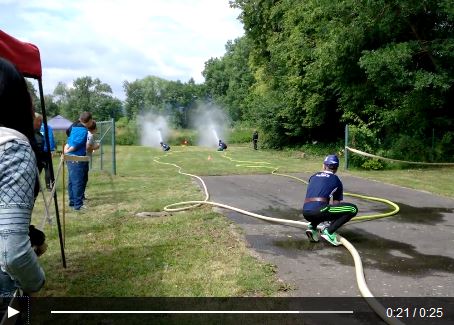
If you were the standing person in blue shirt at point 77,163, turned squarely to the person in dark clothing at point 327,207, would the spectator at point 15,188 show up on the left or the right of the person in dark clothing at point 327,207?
right

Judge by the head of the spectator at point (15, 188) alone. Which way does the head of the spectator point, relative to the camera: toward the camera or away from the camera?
away from the camera

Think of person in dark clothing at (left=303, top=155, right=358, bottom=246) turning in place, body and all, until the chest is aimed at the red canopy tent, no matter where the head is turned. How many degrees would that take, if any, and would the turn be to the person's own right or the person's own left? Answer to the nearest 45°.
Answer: approximately 180°

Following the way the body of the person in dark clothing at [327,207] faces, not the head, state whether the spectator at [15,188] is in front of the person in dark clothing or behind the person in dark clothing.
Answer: behind
